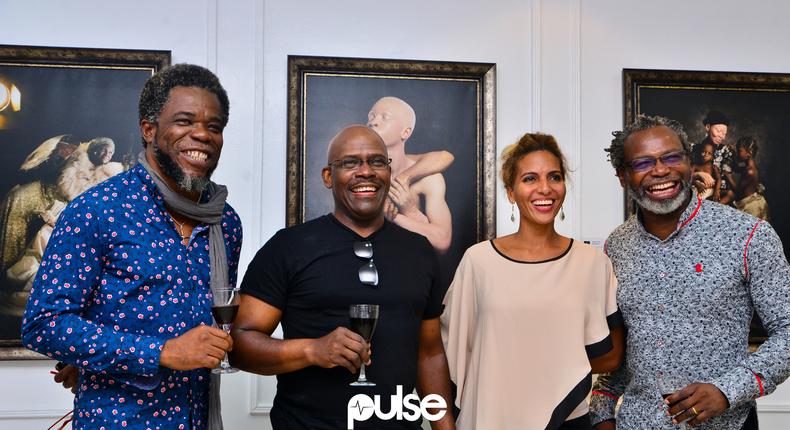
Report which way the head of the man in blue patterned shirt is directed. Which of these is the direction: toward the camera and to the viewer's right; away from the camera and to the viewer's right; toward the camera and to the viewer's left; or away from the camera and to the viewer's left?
toward the camera and to the viewer's right

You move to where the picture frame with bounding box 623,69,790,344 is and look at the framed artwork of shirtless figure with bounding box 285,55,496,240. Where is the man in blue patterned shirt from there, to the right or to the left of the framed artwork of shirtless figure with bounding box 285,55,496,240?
left

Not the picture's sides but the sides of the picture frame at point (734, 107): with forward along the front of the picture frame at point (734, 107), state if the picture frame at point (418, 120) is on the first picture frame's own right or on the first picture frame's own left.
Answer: on the first picture frame's own right

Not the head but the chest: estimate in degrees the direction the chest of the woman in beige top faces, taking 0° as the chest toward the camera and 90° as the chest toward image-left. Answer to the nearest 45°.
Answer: approximately 0°

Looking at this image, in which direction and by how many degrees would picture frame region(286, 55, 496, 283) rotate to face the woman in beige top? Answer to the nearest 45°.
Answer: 0° — it already faces them

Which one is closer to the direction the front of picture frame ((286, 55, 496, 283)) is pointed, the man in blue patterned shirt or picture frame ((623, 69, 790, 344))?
the man in blue patterned shirt

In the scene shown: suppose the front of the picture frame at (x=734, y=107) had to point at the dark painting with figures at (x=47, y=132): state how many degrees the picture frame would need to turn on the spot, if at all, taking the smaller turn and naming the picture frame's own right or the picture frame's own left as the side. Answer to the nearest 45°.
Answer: approximately 45° to the picture frame's own right

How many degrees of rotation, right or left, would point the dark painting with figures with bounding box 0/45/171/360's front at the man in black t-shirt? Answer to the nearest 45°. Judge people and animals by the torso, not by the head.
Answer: approximately 45° to its left

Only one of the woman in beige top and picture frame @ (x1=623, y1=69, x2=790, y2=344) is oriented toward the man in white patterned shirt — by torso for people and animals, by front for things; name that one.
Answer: the picture frame

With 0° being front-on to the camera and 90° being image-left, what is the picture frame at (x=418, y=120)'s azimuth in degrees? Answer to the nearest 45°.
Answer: approximately 0°

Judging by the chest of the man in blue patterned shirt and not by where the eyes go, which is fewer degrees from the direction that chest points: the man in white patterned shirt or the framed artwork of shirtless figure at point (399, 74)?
the man in white patterned shirt

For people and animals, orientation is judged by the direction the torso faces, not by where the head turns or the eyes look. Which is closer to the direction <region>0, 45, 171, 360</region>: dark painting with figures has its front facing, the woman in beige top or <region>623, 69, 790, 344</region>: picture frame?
the woman in beige top

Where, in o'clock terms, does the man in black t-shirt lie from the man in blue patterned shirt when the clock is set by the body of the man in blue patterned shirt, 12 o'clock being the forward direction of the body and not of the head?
The man in black t-shirt is roughly at 10 o'clock from the man in blue patterned shirt.

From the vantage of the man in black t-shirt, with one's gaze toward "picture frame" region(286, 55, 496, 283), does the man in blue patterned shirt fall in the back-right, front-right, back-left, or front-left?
back-left

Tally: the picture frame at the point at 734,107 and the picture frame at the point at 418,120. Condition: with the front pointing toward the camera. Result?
2
